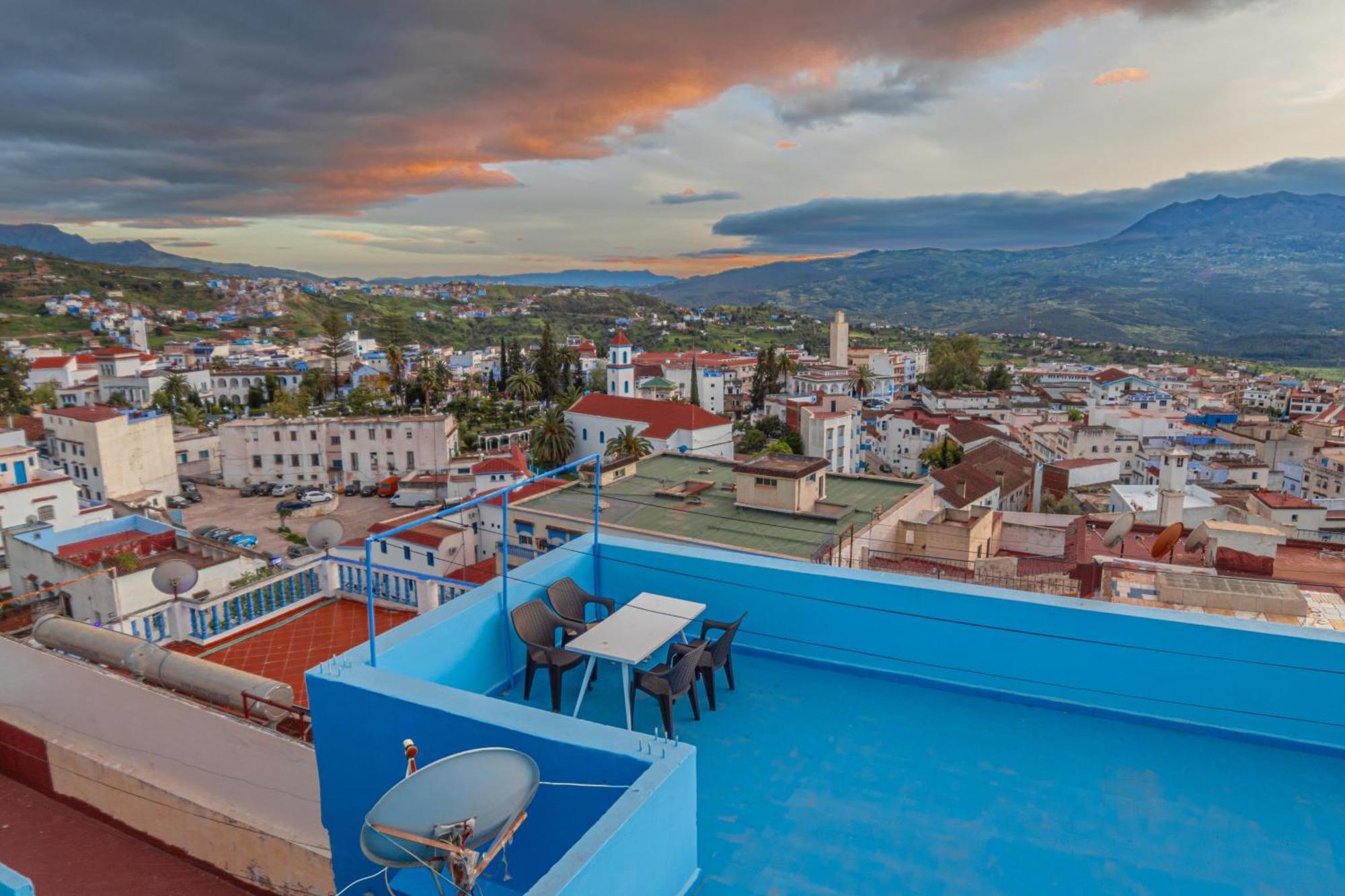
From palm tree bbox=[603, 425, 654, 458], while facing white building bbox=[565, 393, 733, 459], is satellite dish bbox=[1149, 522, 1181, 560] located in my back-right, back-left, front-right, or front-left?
back-right

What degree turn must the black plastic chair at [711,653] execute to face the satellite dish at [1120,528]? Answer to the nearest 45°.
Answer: approximately 90° to its right

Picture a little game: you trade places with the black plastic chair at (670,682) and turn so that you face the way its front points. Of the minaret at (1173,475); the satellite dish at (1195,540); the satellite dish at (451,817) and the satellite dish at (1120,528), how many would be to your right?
3

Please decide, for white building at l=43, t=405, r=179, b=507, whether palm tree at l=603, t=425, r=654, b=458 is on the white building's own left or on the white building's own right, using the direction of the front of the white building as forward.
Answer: on the white building's own left
